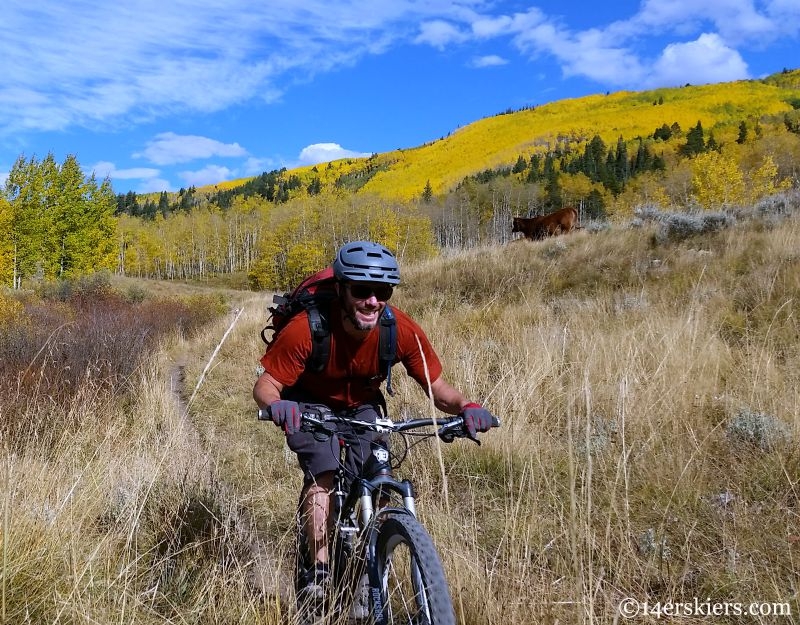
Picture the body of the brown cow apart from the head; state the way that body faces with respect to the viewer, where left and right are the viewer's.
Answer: facing to the left of the viewer

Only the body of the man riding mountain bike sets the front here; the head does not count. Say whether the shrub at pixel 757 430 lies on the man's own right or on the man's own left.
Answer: on the man's own left

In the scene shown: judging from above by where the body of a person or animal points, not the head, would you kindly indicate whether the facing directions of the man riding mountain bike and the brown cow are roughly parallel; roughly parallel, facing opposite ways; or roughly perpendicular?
roughly perpendicular

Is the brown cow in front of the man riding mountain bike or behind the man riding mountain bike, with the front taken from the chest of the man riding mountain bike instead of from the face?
behind

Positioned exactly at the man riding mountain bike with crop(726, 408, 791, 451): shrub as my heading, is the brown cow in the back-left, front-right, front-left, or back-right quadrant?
front-left

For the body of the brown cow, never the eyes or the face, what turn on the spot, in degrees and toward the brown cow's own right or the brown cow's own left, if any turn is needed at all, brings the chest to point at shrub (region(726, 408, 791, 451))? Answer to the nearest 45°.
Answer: approximately 90° to the brown cow's own left

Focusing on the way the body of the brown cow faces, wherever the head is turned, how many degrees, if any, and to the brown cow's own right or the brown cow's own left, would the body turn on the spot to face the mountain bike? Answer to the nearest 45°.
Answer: approximately 90° to the brown cow's own left

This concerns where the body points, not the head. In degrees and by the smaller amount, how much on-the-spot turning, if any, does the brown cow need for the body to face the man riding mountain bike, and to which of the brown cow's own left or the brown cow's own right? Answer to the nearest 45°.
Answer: approximately 90° to the brown cow's own left

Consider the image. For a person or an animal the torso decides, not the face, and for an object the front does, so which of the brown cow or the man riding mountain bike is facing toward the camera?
the man riding mountain bike

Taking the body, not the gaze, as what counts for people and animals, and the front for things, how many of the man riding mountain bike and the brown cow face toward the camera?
1

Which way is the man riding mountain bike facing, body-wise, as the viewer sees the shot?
toward the camera

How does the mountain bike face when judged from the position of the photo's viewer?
facing the viewer and to the right of the viewer
